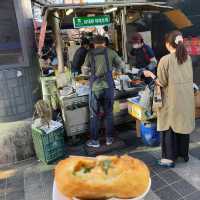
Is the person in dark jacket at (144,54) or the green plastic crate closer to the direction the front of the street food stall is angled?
the green plastic crate

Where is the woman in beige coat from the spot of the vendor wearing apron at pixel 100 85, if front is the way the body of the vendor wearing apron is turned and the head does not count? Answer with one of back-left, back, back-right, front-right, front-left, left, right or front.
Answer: back-right

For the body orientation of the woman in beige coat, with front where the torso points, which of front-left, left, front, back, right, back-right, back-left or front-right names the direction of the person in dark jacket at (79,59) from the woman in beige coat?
front

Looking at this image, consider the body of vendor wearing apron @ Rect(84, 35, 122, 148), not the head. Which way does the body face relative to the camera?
away from the camera

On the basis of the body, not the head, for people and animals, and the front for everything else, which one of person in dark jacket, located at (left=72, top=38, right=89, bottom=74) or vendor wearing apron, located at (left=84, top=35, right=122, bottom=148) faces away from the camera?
the vendor wearing apron

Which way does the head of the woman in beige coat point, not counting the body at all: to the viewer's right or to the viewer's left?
to the viewer's left

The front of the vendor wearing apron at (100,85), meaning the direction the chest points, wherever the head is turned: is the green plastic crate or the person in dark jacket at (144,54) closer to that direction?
the person in dark jacket

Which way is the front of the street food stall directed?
toward the camera

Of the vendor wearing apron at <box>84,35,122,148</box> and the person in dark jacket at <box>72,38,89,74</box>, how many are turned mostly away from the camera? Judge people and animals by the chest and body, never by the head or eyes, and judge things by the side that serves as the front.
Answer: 1

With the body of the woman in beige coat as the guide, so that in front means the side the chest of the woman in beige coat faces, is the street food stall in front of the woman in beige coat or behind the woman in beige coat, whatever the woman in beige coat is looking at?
in front

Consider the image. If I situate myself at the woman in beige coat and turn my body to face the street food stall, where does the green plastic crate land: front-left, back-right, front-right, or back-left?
front-left
